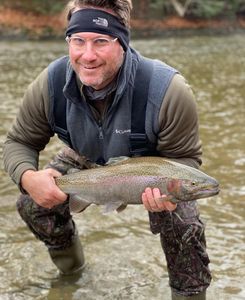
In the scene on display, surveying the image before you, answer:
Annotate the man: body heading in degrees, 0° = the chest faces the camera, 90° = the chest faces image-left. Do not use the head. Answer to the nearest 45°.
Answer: approximately 0°
